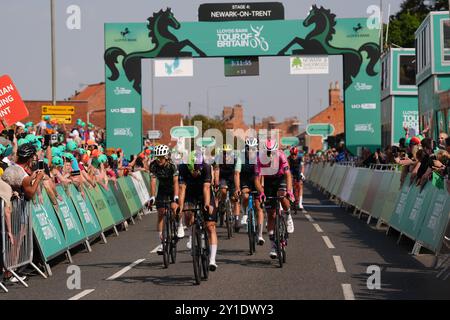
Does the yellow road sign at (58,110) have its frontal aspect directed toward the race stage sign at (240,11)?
no

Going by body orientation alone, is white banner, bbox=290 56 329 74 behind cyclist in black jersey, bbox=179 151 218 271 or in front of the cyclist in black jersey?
behind

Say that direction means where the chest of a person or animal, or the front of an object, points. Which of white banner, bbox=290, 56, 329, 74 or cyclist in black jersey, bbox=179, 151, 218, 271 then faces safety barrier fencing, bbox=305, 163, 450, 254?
the white banner

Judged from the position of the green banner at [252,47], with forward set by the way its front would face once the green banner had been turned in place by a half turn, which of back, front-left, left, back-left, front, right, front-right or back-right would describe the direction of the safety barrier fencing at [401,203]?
back

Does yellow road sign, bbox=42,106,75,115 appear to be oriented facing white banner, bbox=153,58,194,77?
no

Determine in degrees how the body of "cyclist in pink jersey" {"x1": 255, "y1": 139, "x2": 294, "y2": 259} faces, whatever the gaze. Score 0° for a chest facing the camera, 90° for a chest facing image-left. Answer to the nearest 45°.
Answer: approximately 0°

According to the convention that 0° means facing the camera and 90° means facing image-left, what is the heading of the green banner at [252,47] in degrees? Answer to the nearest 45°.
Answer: approximately 0°

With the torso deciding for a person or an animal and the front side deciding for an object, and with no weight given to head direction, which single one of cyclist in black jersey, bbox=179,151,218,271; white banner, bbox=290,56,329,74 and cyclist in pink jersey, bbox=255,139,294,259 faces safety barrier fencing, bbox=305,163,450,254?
the white banner

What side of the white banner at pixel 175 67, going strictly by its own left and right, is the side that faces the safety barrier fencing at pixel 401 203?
front

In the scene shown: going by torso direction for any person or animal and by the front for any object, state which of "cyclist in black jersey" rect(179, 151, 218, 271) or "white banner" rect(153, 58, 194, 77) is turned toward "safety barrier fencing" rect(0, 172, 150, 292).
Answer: the white banner

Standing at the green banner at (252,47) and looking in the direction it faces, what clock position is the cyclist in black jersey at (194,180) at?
The cyclist in black jersey is roughly at 12 o'clock from the green banner.

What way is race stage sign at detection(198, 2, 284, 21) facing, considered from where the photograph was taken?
facing the viewer

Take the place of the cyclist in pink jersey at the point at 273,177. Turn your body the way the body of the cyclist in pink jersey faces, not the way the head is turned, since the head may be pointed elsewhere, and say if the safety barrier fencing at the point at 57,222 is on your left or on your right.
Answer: on your right

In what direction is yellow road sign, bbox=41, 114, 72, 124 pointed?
toward the camera

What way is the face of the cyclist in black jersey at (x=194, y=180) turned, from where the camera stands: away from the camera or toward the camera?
toward the camera

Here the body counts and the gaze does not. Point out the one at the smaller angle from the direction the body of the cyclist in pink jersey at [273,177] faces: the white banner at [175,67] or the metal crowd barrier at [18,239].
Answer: the metal crowd barrier

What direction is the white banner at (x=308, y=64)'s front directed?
toward the camera

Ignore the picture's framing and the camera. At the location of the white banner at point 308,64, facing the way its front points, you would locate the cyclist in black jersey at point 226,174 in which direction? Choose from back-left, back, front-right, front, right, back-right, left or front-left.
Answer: front

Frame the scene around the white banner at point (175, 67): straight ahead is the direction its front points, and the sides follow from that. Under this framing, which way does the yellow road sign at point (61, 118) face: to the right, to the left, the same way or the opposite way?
the same way
